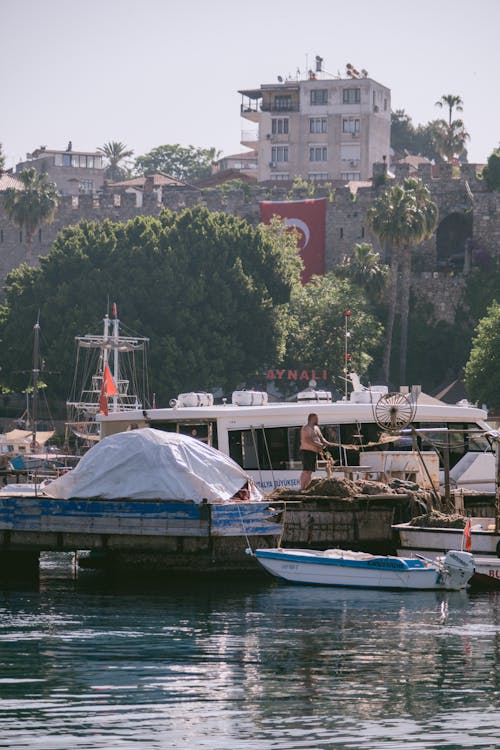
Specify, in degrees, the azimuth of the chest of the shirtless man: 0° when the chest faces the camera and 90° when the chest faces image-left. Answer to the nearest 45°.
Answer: approximately 270°

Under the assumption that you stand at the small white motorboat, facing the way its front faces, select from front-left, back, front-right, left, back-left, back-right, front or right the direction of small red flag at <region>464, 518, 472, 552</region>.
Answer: back

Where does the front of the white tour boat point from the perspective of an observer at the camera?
facing to the right of the viewer

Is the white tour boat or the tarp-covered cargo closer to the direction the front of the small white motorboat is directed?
the tarp-covered cargo

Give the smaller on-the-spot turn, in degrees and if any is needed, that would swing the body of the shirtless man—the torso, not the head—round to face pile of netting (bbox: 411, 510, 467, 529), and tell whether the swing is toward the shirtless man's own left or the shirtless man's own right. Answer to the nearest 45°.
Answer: approximately 45° to the shirtless man's own right

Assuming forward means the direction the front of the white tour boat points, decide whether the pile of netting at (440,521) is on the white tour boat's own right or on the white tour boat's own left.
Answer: on the white tour boat's own right

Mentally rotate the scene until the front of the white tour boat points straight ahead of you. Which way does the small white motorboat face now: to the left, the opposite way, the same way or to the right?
the opposite way

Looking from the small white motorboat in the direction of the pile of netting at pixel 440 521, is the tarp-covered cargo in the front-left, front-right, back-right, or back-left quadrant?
back-left

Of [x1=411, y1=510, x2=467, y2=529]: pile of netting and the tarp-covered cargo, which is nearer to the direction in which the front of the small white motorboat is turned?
the tarp-covered cargo

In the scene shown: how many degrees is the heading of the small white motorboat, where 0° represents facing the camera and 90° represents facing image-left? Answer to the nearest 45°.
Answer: approximately 90°
